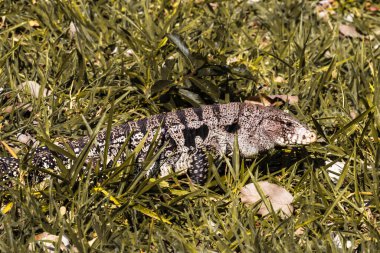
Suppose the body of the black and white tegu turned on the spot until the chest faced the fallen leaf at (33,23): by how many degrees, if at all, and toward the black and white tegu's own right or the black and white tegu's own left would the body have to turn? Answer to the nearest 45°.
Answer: approximately 135° to the black and white tegu's own left

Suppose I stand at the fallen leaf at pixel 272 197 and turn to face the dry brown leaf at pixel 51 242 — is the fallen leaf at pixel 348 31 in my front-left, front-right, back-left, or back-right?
back-right

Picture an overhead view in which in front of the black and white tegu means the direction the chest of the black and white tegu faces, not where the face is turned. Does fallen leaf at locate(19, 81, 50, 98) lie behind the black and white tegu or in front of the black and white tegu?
behind

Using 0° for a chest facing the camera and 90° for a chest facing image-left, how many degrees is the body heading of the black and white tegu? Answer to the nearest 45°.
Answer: approximately 270°

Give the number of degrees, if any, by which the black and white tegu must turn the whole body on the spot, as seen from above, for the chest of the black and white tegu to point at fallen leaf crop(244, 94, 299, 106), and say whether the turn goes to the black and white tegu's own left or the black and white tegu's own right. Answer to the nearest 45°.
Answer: approximately 45° to the black and white tegu's own left

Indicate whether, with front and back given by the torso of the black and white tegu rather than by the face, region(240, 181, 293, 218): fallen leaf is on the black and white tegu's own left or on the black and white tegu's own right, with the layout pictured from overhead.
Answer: on the black and white tegu's own right

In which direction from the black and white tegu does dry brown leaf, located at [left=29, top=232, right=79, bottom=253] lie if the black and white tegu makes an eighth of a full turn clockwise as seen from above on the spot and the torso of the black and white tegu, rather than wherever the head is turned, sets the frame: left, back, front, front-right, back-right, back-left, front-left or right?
right
